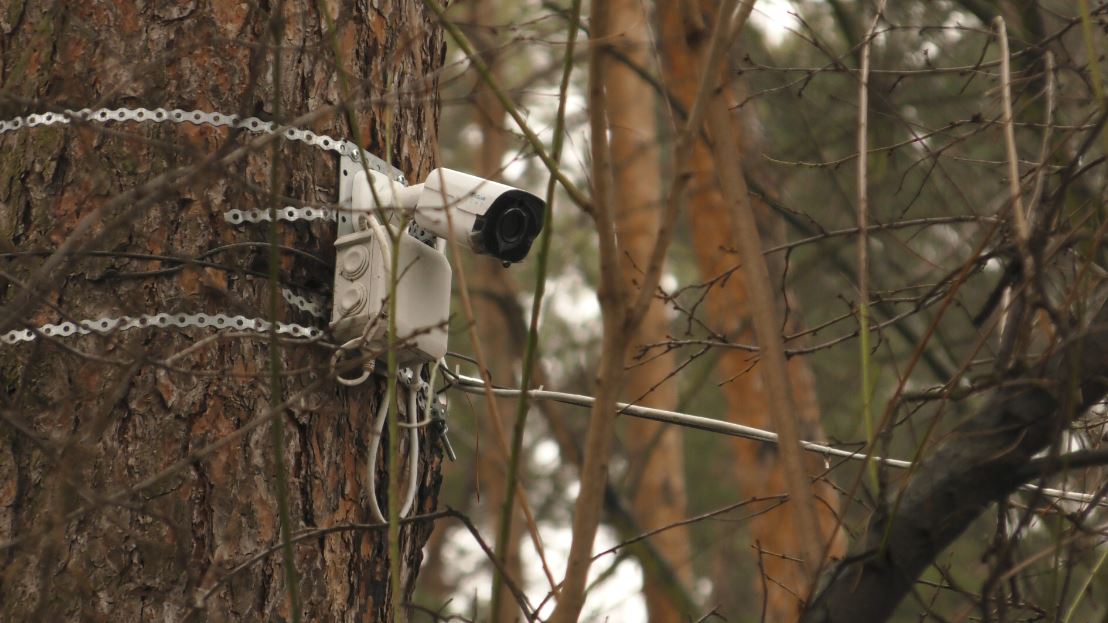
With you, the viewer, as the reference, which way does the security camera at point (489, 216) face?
facing the viewer and to the right of the viewer

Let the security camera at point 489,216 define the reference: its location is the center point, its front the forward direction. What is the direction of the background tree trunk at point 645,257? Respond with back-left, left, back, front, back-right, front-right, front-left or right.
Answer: back-left

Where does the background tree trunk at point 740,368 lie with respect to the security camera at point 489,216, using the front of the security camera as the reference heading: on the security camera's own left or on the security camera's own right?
on the security camera's own left
